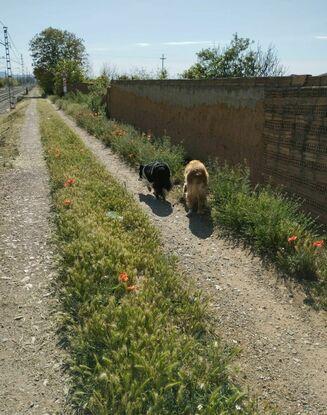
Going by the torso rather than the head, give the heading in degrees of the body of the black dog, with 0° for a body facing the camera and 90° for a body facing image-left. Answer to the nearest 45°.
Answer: approximately 135°

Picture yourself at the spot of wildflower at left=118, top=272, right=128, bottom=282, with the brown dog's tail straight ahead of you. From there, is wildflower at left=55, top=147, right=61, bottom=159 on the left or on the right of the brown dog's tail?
left

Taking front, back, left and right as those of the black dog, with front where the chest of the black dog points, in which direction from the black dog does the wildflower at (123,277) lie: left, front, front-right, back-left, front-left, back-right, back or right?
back-left

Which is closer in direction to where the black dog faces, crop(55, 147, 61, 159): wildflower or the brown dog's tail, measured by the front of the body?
the wildflower

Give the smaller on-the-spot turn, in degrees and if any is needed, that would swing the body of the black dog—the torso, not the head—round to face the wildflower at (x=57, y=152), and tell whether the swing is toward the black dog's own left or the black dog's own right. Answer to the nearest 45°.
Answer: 0° — it already faces it

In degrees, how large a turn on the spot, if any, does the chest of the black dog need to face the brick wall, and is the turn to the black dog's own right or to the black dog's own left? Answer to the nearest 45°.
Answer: approximately 135° to the black dog's own right
